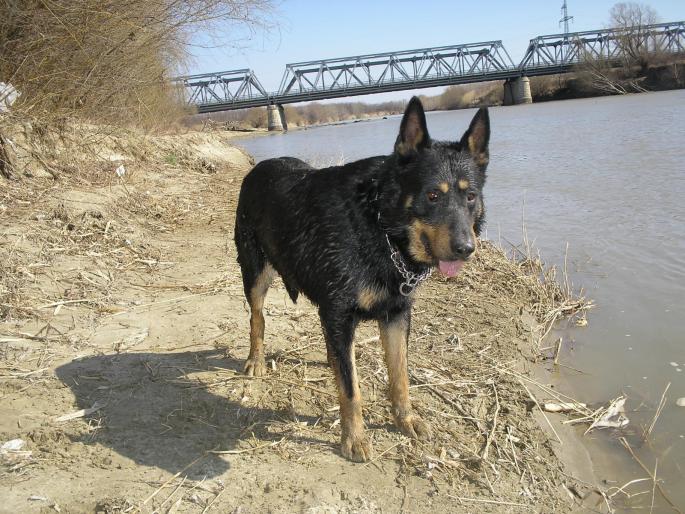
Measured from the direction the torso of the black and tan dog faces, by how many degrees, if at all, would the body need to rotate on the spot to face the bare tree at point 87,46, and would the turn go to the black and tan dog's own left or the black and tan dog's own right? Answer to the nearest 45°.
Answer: approximately 180°

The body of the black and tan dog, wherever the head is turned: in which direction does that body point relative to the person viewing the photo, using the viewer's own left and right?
facing the viewer and to the right of the viewer
